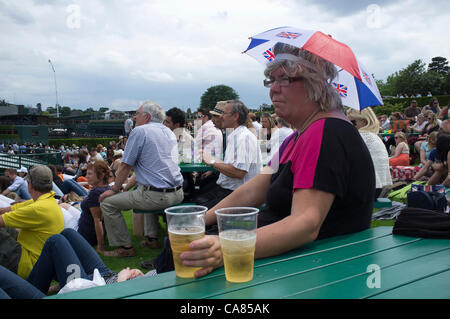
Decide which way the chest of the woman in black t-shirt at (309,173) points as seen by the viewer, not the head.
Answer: to the viewer's left

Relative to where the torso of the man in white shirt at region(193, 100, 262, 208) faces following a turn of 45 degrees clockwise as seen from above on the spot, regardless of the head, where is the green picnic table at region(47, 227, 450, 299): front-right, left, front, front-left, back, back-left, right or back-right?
back-left

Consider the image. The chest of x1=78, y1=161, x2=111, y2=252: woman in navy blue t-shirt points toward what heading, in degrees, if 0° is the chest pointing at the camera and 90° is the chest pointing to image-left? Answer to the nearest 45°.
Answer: approximately 90°

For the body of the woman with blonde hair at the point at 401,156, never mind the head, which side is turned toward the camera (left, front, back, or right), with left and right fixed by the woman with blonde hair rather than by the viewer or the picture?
left

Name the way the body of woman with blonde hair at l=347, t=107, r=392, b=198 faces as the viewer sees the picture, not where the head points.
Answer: to the viewer's left

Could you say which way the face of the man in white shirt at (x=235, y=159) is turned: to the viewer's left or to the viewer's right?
to the viewer's left

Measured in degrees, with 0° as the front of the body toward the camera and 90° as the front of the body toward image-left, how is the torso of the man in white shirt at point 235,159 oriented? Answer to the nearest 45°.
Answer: approximately 90°

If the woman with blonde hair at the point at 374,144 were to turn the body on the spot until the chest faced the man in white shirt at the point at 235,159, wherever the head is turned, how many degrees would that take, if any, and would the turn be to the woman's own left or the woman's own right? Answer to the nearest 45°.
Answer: approximately 45° to the woman's own left
